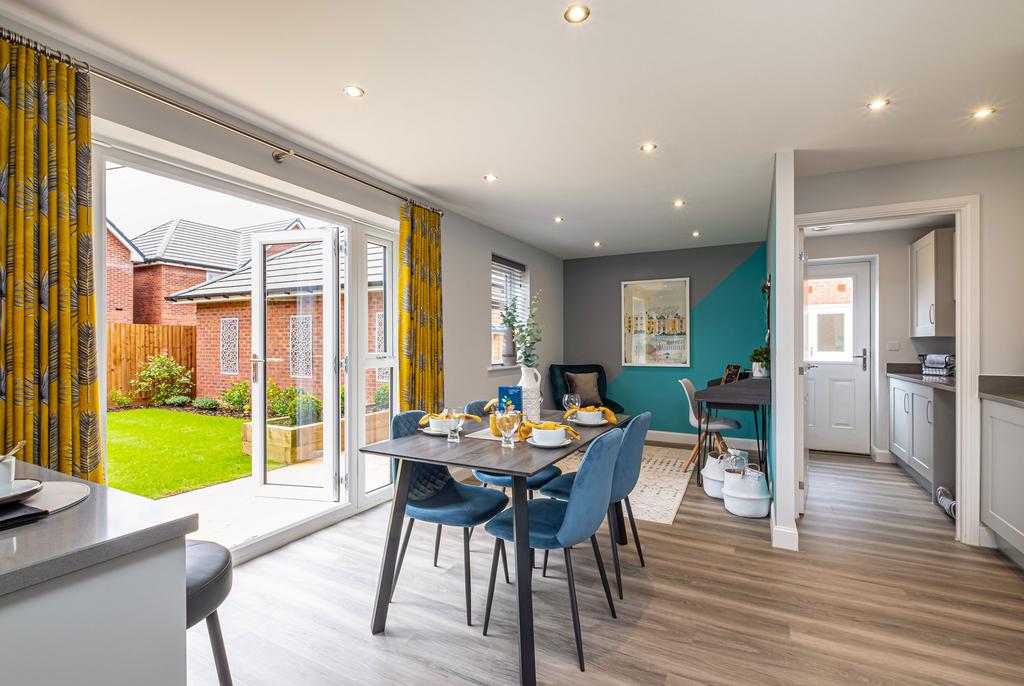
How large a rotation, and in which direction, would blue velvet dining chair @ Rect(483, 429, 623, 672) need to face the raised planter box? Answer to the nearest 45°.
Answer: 0° — it already faces it

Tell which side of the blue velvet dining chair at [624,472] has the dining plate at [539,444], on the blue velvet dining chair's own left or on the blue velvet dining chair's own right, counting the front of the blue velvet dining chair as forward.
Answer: on the blue velvet dining chair's own left

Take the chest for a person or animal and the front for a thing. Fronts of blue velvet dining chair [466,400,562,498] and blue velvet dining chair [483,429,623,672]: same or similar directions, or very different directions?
very different directions

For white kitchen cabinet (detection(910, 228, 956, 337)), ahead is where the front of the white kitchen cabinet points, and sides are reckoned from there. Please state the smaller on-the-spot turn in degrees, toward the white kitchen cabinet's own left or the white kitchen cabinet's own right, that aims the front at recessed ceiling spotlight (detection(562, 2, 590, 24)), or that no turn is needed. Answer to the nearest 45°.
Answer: approximately 45° to the white kitchen cabinet's own left

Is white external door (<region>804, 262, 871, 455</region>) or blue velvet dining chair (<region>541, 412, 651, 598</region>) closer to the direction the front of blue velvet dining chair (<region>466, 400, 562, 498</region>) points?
the blue velvet dining chair

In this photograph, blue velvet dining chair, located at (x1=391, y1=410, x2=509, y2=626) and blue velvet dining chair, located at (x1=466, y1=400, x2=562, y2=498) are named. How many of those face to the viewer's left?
0

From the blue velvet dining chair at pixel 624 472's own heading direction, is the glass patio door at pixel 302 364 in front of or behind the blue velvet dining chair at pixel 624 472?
in front

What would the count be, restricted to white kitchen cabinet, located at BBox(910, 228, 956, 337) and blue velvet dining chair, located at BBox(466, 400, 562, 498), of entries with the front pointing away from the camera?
0

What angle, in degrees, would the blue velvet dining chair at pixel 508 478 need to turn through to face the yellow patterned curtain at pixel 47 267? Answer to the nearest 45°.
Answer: approximately 90° to its right

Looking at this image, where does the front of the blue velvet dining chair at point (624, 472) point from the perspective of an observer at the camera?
facing away from the viewer and to the left of the viewer

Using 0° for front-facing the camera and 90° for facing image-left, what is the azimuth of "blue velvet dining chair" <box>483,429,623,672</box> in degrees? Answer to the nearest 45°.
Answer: approximately 135°

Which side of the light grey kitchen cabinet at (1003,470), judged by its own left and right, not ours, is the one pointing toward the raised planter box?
front
